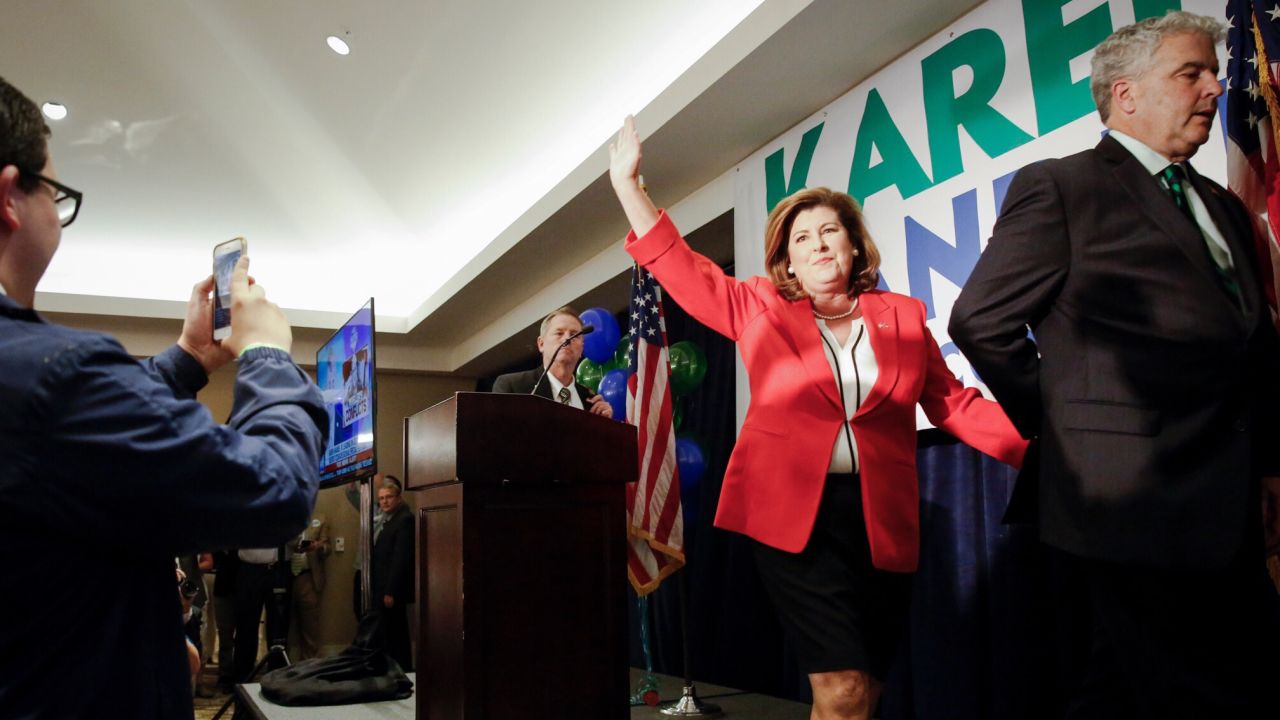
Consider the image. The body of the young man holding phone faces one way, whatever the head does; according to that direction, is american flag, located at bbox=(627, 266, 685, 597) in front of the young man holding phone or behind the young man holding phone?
in front

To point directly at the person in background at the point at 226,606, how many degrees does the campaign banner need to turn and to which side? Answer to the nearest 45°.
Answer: approximately 45° to its right

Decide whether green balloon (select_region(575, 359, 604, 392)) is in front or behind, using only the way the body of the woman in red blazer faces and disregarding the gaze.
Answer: behind

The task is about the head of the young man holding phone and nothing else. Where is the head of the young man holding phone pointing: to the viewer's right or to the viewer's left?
to the viewer's right

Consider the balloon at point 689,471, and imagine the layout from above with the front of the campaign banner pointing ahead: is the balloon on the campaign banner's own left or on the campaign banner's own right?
on the campaign banner's own right

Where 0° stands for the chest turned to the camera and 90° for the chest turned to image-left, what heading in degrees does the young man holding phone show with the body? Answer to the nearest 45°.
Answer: approximately 225°

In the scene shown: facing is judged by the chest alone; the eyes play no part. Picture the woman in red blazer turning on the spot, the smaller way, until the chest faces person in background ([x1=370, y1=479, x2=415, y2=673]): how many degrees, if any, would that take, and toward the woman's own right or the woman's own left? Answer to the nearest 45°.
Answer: approximately 135° to the woman's own right

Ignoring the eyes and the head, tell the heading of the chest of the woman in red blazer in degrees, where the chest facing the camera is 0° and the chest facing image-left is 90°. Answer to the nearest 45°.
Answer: approximately 0°

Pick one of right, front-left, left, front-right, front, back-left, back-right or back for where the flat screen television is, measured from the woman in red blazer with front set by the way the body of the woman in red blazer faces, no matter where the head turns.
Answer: back-right
